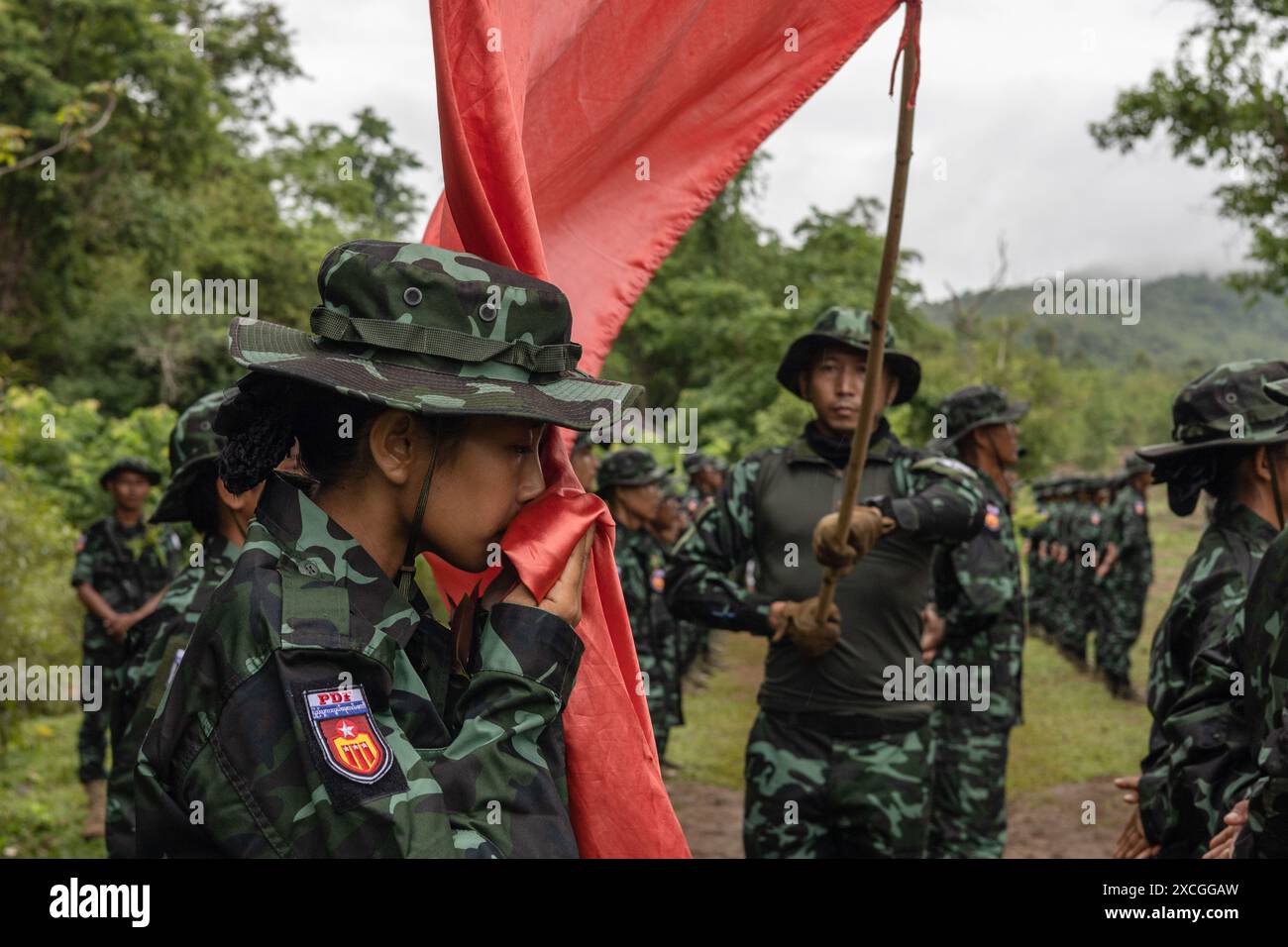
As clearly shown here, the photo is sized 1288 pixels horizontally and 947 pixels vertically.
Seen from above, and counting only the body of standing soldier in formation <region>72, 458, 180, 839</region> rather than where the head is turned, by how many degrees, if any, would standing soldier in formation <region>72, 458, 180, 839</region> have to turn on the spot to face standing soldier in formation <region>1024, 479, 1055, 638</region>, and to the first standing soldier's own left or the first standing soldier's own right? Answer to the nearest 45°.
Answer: approximately 135° to the first standing soldier's own left

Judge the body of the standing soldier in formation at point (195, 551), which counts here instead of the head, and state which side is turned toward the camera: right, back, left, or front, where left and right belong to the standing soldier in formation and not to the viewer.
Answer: right

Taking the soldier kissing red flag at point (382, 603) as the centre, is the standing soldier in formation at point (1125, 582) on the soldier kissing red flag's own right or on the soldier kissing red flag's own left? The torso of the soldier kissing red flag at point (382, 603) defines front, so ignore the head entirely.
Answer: on the soldier kissing red flag's own left

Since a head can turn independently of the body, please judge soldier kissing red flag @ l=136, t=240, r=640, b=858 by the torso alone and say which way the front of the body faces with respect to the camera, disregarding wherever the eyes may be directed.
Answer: to the viewer's right

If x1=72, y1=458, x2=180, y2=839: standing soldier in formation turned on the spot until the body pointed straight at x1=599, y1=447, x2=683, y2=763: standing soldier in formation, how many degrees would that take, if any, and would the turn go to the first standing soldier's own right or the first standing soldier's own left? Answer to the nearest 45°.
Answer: approximately 90° to the first standing soldier's own left

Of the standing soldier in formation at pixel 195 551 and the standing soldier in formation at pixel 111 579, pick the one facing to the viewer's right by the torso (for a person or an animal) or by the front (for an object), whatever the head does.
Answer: the standing soldier in formation at pixel 195 551

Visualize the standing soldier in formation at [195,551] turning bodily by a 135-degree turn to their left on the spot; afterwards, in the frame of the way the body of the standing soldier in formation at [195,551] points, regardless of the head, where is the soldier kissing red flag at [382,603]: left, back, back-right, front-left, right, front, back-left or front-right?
back-left

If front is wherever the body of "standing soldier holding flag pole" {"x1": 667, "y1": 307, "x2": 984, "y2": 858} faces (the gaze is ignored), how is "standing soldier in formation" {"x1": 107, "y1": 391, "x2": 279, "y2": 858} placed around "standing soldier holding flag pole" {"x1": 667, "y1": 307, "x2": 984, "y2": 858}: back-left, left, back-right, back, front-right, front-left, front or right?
right

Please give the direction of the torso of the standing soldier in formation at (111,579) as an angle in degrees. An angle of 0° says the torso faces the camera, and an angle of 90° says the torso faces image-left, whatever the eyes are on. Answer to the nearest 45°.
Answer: approximately 0°
